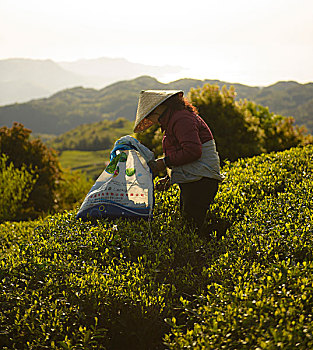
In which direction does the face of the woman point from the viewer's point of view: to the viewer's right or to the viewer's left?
to the viewer's left

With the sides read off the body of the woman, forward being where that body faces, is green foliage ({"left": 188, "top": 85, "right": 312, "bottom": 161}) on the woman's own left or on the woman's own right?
on the woman's own right

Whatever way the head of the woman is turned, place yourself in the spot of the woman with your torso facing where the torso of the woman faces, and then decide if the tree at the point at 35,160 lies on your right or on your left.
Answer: on your right

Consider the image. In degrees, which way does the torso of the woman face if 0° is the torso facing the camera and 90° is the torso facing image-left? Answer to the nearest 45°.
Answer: approximately 90°

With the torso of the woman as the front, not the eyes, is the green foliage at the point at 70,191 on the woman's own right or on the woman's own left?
on the woman's own right
